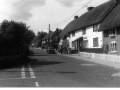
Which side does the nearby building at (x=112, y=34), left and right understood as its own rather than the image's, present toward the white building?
right

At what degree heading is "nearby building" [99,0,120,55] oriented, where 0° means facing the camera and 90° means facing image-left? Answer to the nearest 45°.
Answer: approximately 45°

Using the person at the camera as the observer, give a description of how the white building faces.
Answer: facing the viewer and to the left of the viewer

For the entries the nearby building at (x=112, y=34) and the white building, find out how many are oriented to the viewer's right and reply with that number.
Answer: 0
